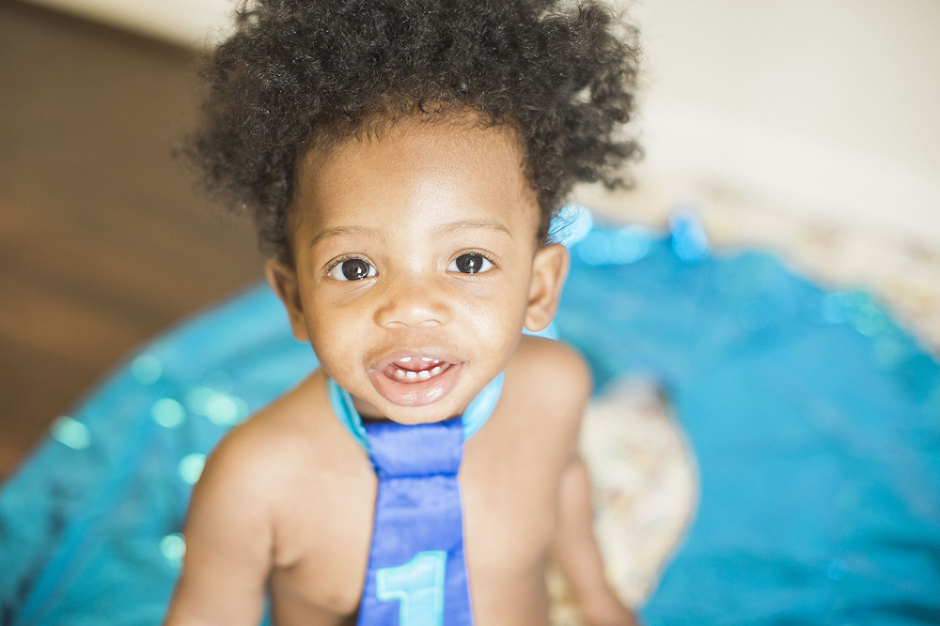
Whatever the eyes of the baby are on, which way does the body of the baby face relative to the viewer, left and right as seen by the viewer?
facing the viewer

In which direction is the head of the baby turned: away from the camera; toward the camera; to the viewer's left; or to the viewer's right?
toward the camera
